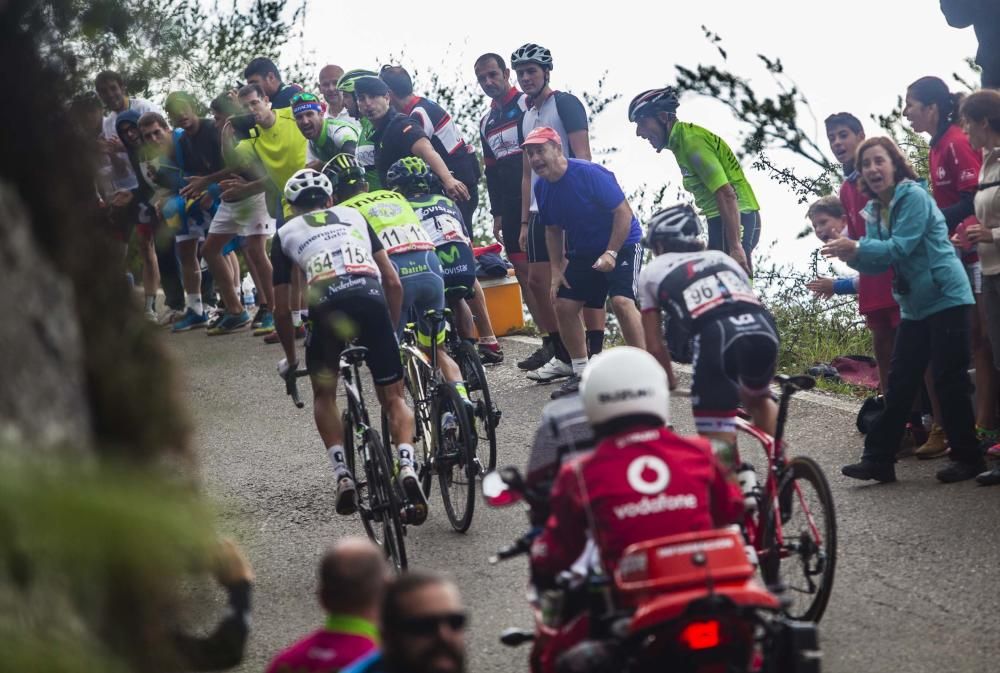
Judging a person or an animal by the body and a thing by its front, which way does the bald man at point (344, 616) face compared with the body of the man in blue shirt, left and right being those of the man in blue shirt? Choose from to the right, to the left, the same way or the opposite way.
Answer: the opposite way

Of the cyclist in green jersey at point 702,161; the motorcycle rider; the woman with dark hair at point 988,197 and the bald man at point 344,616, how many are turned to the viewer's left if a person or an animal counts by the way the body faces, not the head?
2

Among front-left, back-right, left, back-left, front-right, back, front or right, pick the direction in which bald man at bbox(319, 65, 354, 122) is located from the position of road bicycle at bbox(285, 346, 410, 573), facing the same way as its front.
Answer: front-right

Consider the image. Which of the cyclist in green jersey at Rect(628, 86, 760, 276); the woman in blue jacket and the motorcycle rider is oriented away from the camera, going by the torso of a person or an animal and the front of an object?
the motorcycle rider

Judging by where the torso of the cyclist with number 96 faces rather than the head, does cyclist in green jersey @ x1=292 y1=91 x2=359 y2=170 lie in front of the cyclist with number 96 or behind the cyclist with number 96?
in front

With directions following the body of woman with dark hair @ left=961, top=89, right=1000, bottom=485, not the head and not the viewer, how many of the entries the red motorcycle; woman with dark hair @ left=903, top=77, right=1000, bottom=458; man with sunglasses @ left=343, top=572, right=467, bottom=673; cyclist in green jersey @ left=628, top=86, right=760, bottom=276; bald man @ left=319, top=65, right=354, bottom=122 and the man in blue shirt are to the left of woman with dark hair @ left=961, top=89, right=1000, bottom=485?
2

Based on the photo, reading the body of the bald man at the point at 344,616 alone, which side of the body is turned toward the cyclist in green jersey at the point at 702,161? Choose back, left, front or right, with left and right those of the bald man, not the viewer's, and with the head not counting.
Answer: front

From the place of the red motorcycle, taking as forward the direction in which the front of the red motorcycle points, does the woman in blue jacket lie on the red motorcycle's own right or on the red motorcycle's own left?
on the red motorcycle's own right

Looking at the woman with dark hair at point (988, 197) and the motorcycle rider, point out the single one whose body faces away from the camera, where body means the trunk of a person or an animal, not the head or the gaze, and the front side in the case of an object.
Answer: the motorcycle rider

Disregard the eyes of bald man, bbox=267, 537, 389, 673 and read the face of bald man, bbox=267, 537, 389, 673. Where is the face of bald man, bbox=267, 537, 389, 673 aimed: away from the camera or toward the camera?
away from the camera

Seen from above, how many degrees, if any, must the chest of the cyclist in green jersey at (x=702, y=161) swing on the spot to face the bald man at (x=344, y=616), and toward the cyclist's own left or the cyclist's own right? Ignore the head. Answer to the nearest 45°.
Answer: approximately 90° to the cyclist's own left

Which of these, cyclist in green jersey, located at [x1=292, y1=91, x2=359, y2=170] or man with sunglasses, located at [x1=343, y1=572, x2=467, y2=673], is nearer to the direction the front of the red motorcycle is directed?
the cyclist in green jersey

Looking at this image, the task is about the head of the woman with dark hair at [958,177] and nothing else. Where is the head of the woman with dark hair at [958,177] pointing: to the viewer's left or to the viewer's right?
to the viewer's left

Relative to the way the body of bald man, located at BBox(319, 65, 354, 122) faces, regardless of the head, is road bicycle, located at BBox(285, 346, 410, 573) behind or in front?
in front

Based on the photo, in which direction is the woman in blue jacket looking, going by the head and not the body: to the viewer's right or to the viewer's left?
to the viewer's left

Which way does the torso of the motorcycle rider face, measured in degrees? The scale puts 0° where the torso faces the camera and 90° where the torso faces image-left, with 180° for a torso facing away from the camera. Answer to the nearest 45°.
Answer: approximately 180°

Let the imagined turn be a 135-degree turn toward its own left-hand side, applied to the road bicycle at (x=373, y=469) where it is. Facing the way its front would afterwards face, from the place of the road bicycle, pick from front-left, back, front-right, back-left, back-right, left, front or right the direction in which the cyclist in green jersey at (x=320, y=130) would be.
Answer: back

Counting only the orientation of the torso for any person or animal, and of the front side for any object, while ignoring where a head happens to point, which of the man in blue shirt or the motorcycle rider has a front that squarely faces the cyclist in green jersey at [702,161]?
the motorcycle rider

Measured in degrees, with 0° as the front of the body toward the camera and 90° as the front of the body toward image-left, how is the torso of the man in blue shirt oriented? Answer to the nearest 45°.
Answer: approximately 45°
